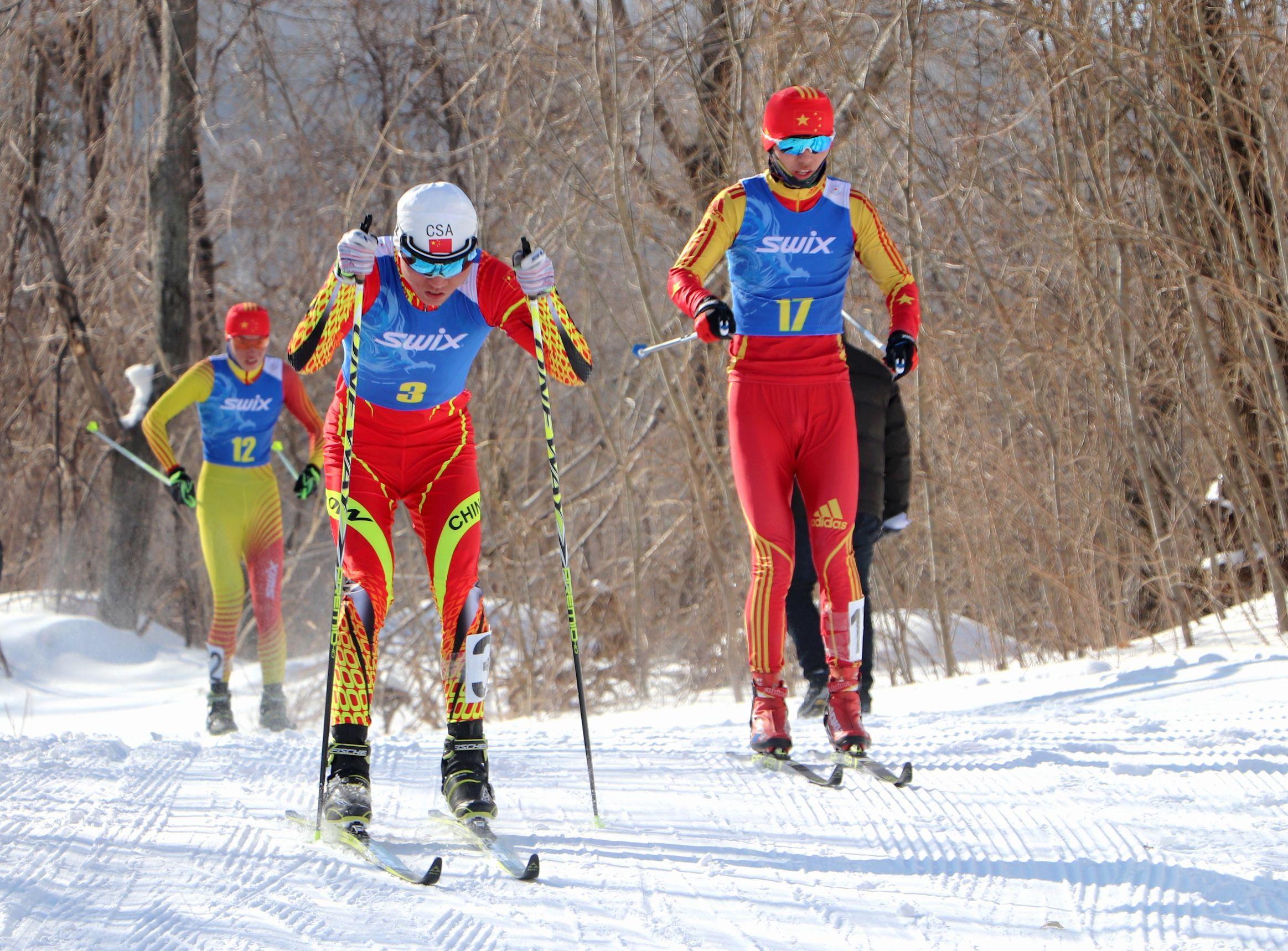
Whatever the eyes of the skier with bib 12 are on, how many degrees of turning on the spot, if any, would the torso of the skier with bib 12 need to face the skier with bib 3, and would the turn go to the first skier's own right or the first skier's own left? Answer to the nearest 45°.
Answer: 0° — they already face them

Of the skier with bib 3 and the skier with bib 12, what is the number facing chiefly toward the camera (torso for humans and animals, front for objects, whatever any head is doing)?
2

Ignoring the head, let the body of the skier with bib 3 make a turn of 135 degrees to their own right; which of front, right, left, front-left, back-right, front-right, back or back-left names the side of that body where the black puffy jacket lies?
right

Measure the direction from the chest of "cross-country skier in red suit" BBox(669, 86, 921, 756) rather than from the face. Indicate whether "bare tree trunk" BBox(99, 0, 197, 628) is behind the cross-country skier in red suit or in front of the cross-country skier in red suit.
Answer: behind

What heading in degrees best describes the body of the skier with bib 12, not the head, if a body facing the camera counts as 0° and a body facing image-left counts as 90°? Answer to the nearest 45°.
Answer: approximately 0°

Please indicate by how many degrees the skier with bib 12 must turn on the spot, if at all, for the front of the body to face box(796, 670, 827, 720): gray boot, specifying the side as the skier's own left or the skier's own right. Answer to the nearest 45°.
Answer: approximately 45° to the skier's own left
